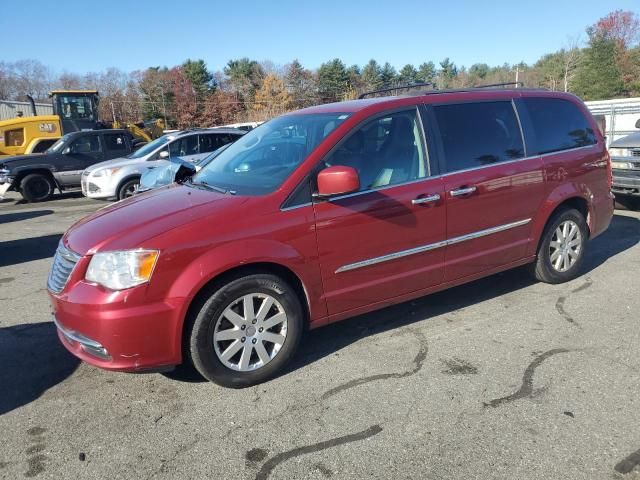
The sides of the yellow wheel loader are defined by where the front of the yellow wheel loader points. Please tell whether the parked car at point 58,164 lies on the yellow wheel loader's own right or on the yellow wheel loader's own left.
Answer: on the yellow wheel loader's own right

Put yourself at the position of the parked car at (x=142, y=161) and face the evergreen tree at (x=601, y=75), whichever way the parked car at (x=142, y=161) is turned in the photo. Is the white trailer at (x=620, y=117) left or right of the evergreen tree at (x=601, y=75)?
right

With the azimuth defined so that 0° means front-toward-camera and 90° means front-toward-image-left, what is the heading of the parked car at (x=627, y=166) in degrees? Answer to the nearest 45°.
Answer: approximately 45°

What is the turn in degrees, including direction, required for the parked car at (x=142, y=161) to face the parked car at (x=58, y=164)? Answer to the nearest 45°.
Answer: approximately 90° to its right

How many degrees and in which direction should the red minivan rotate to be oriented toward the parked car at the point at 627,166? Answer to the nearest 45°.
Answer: approximately 180°

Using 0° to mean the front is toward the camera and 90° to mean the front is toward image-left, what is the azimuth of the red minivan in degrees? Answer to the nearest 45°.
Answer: approximately 45°

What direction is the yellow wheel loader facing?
to the viewer's right

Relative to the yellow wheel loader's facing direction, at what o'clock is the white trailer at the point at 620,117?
The white trailer is roughly at 1 o'clock from the yellow wheel loader.
